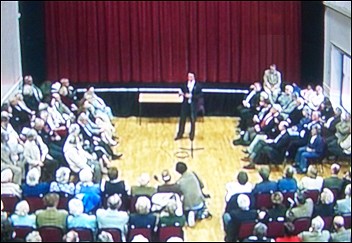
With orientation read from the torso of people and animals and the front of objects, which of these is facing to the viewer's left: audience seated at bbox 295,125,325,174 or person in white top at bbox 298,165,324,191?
audience seated at bbox 295,125,325,174

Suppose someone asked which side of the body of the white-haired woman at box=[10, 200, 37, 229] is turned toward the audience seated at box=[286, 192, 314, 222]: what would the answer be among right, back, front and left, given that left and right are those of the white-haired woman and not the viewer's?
right

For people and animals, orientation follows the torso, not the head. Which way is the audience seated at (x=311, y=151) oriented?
to the viewer's left

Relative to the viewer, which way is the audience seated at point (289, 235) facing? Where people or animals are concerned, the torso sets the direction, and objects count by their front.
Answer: away from the camera

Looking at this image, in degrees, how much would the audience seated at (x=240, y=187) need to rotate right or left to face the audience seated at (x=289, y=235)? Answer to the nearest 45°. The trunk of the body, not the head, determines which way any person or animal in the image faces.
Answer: approximately 180°

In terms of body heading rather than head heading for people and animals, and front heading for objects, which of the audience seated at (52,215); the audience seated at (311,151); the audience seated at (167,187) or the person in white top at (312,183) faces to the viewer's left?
the audience seated at (311,151)

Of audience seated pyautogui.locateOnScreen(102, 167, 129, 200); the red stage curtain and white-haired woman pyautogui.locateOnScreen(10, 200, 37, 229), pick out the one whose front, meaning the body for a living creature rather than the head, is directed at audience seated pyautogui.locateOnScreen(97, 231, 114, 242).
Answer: the red stage curtain

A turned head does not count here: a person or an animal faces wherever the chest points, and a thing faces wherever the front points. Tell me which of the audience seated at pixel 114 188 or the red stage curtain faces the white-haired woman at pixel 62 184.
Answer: the red stage curtain

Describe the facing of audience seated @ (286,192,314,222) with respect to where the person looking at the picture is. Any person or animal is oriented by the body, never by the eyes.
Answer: facing away from the viewer and to the left of the viewer

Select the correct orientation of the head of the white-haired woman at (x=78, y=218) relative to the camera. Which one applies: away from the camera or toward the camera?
away from the camera

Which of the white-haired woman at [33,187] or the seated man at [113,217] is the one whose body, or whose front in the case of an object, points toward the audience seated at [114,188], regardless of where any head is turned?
the seated man

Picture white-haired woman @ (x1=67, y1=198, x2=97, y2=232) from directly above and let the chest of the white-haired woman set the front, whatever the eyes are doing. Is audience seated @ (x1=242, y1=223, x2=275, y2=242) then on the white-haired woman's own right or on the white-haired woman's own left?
on the white-haired woman's own right

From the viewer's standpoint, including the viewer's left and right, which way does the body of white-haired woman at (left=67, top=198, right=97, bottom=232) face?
facing away from the viewer
